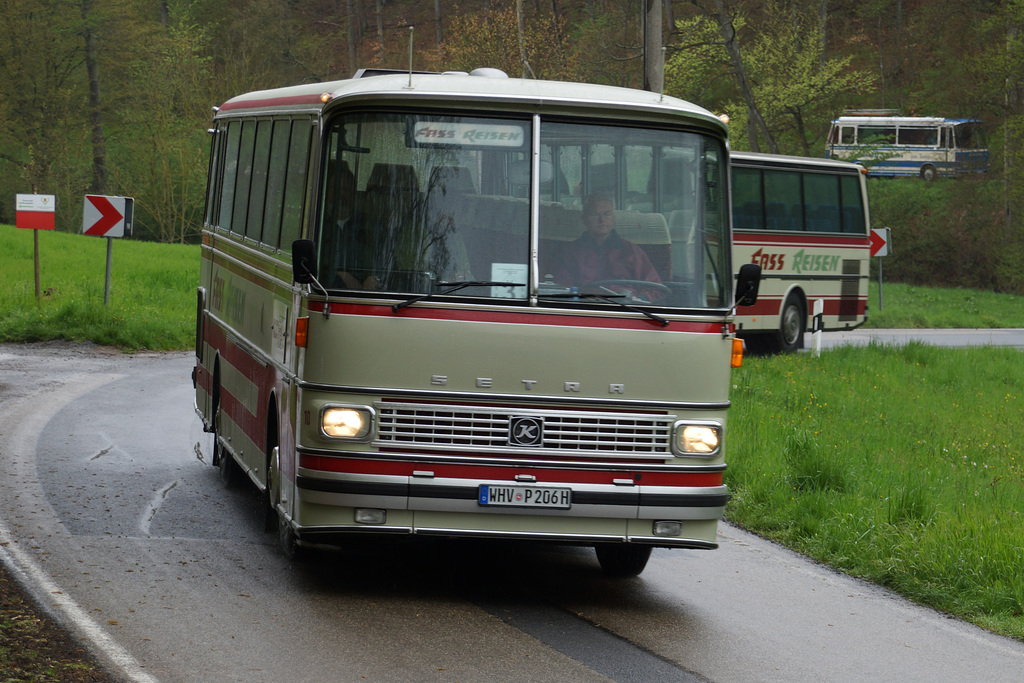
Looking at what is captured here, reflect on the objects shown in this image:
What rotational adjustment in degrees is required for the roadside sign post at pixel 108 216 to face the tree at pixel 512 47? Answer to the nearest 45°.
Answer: approximately 135° to its left

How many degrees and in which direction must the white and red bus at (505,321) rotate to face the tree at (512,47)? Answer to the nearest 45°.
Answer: approximately 180°

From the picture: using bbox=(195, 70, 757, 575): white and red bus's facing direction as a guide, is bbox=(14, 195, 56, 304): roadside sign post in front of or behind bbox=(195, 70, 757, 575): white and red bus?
behind

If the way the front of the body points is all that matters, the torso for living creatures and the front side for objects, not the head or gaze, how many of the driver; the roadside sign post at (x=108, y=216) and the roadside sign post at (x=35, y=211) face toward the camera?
3

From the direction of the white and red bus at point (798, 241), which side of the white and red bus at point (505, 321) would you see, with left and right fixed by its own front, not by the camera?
back

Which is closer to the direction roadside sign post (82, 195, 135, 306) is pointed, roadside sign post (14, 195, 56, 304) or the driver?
the driver

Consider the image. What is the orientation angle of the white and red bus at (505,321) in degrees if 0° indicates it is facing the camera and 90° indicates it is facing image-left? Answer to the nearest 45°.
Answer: approximately 0°
